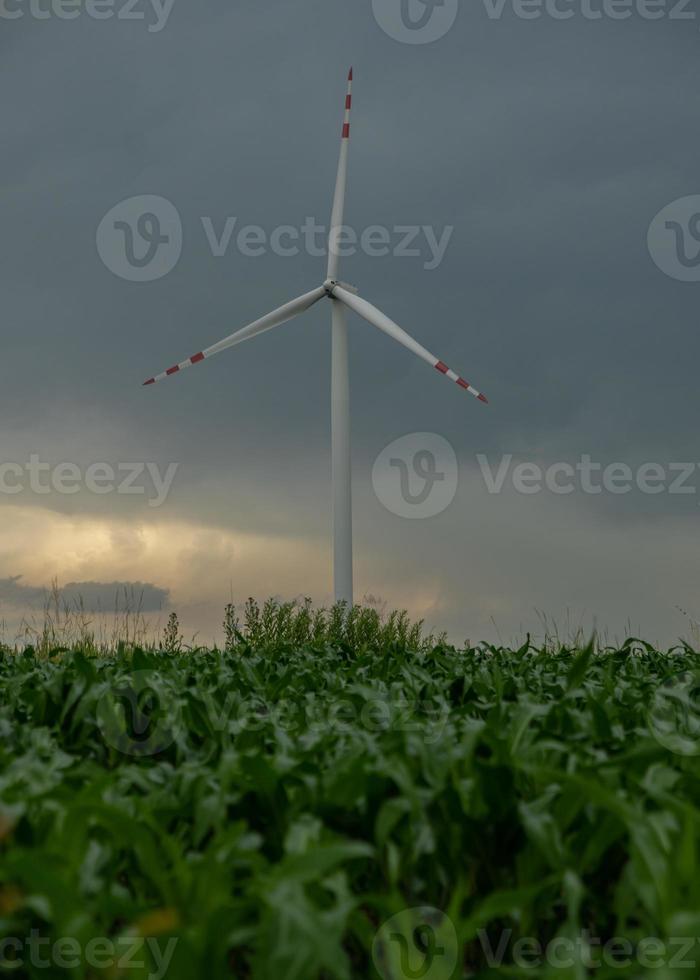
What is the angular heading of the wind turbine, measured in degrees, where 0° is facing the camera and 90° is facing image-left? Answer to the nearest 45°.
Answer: approximately 45°
